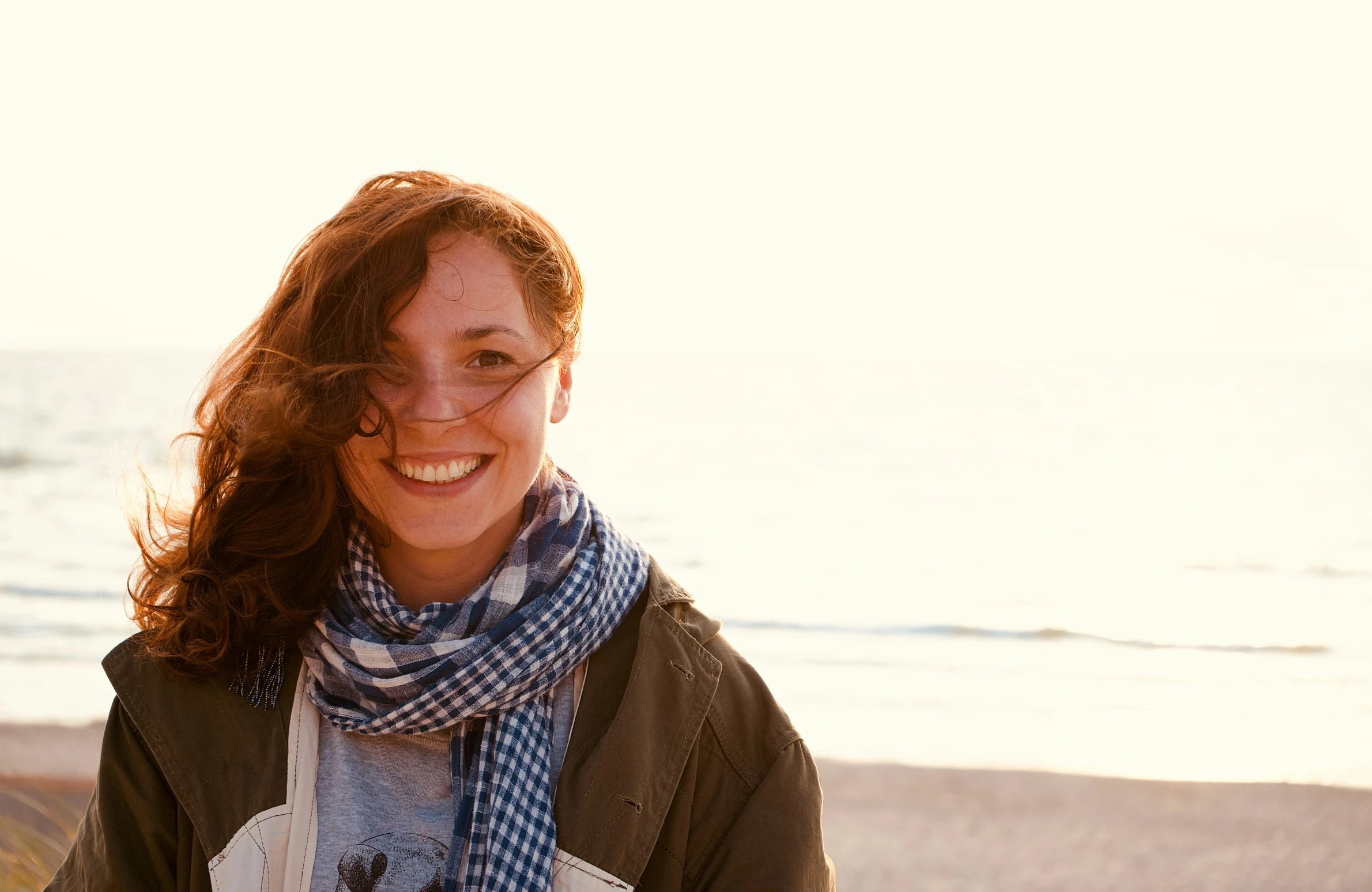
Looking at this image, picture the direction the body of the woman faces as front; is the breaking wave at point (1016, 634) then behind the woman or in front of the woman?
behind

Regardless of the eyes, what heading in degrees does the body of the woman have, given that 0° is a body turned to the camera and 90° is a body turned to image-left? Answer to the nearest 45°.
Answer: approximately 0°
